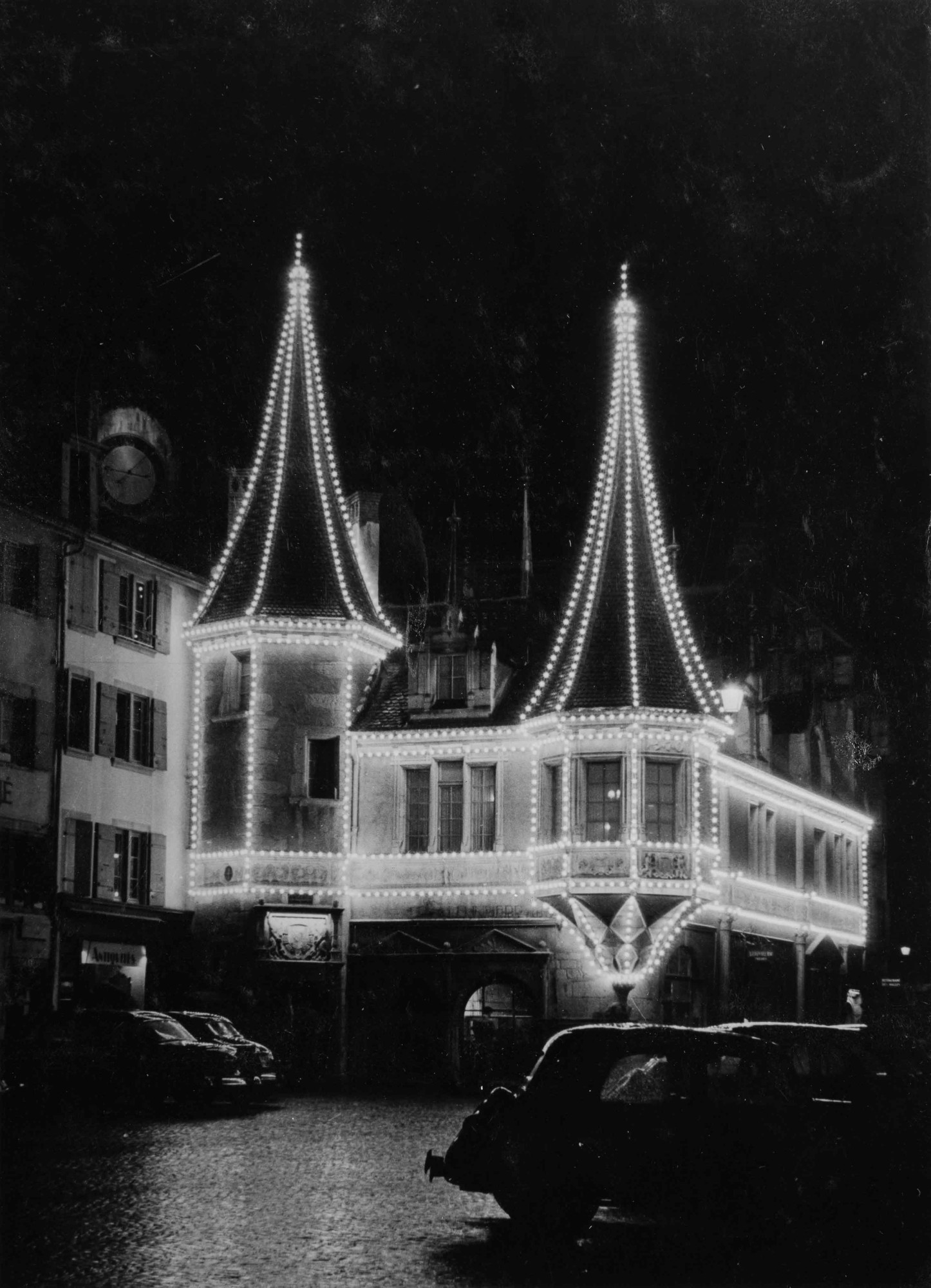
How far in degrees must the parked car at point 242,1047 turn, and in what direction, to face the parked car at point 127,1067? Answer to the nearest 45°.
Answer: approximately 90° to its right

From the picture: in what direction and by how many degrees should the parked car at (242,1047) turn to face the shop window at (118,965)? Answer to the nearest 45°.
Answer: approximately 135° to its left

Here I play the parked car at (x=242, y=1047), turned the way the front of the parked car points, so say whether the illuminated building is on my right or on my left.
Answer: on my left

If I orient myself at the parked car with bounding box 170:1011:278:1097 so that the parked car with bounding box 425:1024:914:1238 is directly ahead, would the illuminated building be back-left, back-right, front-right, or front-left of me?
back-left

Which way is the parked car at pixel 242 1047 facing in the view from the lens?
facing the viewer and to the right of the viewer

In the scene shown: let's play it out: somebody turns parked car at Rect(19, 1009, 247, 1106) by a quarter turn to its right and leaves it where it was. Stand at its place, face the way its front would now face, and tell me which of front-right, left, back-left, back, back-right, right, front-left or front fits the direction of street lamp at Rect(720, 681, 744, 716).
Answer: back

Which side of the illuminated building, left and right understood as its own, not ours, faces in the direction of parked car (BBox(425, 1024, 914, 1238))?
front

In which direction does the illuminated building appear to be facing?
toward the camera

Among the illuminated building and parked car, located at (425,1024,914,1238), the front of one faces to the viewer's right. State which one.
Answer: the parked car

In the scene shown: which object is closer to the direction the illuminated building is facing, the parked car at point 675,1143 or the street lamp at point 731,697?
the parked car

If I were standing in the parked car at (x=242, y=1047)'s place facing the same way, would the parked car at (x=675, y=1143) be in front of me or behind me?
in front

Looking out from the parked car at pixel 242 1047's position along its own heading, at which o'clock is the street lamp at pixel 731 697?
The street lamp is roughly at 9 o'clock from the parked car.

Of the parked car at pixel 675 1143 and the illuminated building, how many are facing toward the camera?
1

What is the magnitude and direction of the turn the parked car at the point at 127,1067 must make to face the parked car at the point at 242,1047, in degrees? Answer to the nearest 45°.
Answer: approximately 90° to its left

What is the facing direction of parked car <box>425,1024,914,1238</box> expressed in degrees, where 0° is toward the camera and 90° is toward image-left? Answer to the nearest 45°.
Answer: approximately 270°
